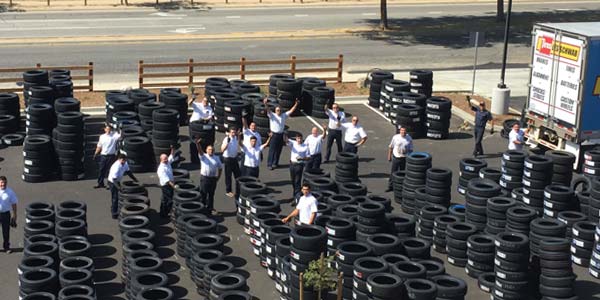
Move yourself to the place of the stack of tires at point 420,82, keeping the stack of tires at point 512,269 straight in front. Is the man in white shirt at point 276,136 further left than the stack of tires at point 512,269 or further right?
right

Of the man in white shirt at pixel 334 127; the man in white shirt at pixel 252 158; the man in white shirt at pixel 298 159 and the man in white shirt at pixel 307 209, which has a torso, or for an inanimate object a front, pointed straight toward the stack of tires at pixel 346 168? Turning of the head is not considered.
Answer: the man in white shirt at pixel 334 127

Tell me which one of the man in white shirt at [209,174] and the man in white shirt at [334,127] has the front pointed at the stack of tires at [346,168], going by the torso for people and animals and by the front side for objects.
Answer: the man in white shirt at [334,127]

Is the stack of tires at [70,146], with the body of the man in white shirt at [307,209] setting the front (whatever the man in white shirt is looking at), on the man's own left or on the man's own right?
on the man's own right

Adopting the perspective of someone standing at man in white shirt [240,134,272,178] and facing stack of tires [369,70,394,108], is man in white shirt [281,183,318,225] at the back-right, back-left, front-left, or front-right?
back-right

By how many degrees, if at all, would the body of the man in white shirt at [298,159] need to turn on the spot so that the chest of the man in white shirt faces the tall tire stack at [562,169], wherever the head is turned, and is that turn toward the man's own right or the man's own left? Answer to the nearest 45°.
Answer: approximately 90° to the man's own left

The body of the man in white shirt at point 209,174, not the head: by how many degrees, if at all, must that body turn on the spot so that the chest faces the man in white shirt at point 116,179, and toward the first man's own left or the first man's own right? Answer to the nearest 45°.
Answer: approximately 90° to the first man's own right

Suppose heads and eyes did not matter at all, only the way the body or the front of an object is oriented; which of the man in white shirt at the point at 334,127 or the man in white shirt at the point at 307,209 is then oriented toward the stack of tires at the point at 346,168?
the man in white shirt at the point at 334,127

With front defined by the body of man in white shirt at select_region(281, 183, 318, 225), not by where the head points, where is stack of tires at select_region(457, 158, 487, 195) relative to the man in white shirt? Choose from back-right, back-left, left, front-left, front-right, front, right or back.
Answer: back

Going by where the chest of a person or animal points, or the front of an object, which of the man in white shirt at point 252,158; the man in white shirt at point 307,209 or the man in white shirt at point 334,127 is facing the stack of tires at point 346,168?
the man in white shirt at point 334,127

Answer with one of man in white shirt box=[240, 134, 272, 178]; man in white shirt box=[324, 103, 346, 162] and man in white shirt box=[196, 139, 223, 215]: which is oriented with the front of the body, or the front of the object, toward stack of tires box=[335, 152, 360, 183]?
man in white shirt box=[324, 103, 346, 162]

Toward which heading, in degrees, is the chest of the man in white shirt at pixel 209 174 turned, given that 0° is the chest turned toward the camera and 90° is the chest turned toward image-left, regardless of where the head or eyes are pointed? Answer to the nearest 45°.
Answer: approximately 0°
